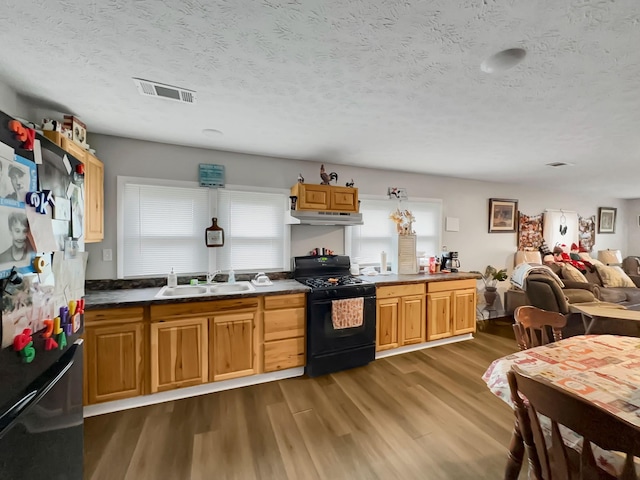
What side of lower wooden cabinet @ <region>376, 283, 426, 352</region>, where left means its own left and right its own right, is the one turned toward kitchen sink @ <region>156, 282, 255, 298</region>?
right

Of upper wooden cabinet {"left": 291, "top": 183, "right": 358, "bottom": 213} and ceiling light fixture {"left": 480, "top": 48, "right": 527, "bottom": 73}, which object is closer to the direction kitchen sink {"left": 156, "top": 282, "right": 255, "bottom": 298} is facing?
the ceiling light fixture

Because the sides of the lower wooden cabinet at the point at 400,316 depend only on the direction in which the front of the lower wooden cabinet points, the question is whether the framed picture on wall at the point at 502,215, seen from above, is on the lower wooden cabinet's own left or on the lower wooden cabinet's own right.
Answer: on the lower wooden cabinet's own left

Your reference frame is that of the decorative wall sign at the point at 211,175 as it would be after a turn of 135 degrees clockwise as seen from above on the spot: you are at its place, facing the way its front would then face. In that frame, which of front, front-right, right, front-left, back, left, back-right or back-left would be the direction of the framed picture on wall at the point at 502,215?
back-right

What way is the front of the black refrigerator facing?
to the viewer's right

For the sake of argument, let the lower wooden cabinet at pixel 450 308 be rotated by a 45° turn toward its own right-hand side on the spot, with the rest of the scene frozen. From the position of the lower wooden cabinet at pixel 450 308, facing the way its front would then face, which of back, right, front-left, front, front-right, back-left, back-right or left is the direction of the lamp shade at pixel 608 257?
back-left

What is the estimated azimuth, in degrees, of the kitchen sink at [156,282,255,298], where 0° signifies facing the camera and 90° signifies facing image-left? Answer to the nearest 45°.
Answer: approximately 0°

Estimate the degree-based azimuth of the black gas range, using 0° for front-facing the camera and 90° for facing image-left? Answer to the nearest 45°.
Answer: approximately 315°

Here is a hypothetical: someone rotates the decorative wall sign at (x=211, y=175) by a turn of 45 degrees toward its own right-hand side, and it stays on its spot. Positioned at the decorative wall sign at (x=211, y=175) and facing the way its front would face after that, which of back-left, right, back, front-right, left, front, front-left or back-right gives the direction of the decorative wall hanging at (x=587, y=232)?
back-left
